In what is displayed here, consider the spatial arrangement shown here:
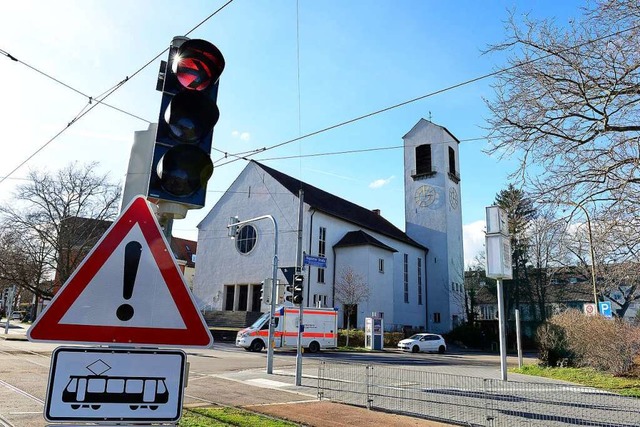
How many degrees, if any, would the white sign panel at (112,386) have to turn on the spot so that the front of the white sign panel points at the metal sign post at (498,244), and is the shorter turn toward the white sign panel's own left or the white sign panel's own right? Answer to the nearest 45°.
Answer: approximately 135° to the white sign panel's own left

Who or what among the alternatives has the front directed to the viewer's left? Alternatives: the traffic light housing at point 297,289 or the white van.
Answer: the white van

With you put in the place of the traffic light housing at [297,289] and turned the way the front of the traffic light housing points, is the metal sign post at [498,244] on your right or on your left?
on your left

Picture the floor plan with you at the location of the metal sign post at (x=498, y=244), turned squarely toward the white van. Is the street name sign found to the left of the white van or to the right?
left

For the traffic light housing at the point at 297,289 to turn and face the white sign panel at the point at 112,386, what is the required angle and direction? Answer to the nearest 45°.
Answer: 0° — it already faces it

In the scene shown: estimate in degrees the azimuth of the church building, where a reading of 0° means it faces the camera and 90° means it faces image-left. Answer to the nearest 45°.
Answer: approximately 45°

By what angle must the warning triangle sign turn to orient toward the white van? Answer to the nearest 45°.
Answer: approximately 180°

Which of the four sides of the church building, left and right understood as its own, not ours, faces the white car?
left
